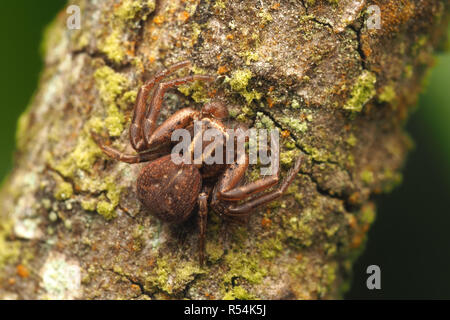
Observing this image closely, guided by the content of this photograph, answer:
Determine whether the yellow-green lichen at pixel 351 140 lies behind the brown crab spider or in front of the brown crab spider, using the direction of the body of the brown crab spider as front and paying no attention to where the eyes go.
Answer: in front

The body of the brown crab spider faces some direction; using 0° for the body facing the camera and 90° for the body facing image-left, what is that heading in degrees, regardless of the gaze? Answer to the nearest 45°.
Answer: approximately 225°

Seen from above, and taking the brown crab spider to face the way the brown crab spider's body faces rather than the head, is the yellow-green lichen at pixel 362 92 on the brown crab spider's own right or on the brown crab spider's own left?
on the brown crab spider's own right
